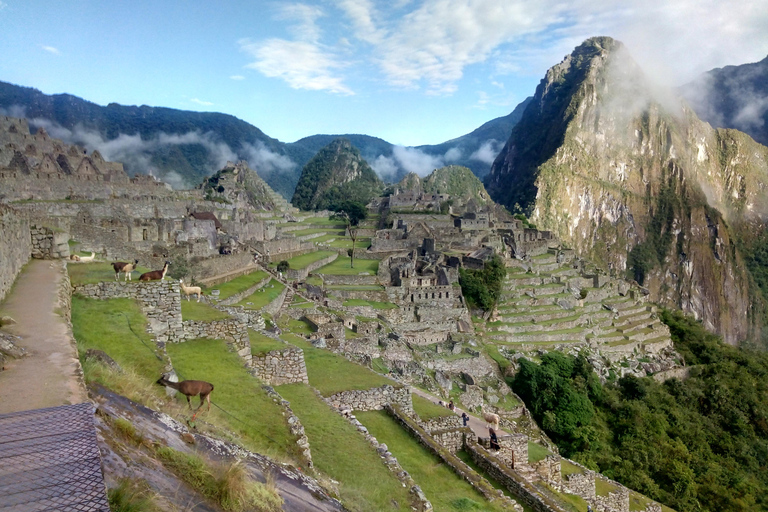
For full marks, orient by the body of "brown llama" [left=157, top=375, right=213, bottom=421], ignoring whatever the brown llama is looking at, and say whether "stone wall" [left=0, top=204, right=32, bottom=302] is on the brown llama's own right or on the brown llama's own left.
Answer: on the brown llama's own right

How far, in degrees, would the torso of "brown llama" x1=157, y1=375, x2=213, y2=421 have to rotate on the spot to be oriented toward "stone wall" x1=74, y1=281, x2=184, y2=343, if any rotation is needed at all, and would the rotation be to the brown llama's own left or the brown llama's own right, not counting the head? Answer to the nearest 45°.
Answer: approximately 90° to the brown llama's own right

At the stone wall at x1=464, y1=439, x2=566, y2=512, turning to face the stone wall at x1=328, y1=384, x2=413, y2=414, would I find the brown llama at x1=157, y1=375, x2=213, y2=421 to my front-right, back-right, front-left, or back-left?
front-left

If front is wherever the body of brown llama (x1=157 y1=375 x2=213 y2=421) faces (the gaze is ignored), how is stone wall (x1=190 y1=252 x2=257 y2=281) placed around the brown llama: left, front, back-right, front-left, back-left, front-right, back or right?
right

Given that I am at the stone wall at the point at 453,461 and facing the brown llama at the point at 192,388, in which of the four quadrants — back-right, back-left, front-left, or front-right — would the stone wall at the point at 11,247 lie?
front-right

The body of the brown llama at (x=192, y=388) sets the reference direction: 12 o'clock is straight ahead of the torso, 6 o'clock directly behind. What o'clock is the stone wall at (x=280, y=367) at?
The stone wall is roughly at 4 o'clock from the brown llama.

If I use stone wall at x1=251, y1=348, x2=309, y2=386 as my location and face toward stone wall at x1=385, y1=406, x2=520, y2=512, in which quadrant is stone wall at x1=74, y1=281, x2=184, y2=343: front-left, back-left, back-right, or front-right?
back-right

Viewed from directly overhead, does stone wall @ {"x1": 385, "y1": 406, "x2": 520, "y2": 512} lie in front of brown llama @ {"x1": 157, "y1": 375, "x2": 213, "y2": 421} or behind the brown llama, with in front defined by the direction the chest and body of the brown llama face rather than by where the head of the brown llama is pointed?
behind

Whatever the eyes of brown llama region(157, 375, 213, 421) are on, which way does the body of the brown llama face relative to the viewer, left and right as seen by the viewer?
facing to the left of the viewer

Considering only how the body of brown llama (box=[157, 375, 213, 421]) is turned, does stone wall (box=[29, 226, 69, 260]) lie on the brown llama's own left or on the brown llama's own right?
on the brown llama's own right

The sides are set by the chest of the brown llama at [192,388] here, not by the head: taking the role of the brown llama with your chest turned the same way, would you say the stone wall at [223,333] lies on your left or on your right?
on your right

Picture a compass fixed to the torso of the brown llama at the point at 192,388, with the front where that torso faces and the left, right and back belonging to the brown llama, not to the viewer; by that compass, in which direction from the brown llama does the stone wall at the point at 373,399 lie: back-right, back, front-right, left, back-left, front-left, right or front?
back-right

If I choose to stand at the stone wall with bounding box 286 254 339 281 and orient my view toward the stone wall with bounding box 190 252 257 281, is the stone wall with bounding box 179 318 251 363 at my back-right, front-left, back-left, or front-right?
front-left
